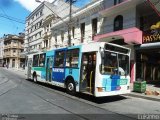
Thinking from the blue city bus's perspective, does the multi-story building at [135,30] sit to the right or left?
on its left

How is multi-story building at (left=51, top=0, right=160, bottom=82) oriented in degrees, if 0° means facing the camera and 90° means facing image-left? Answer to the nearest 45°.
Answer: approximately 45°

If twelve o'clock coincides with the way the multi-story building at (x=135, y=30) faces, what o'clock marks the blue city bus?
The blue city bus is roughly at 1 o'clock from the multi-story building.

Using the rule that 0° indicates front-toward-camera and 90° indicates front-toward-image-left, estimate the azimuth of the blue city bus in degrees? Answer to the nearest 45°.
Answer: approximately 315°

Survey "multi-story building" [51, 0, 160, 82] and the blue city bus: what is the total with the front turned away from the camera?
0

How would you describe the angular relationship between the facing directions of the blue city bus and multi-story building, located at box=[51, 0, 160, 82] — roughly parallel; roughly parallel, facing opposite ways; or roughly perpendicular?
roughly perpendicular
